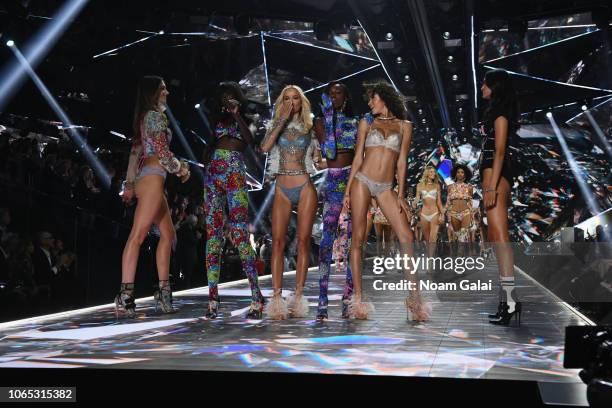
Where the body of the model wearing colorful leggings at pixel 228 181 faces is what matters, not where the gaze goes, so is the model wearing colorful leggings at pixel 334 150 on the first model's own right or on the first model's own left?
on the first model's own left

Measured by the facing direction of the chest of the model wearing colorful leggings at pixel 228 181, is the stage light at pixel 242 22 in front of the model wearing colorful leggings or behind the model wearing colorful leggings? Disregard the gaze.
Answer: behind

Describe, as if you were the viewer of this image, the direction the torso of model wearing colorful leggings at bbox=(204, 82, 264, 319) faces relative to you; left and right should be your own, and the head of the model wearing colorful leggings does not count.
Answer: facing the viewer
